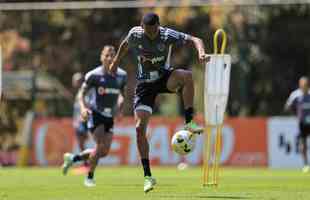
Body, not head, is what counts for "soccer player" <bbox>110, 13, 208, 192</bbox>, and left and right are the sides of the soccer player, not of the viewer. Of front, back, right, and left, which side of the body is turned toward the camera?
front

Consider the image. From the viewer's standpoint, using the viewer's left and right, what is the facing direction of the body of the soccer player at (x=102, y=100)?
facing the viewer and to the right of the viewer

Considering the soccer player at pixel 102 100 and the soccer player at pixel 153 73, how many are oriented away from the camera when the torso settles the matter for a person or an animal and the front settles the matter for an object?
0

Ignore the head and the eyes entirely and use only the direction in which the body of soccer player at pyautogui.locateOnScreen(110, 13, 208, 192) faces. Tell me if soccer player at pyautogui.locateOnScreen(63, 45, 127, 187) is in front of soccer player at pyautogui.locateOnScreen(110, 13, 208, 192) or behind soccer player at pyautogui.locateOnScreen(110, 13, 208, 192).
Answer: behind

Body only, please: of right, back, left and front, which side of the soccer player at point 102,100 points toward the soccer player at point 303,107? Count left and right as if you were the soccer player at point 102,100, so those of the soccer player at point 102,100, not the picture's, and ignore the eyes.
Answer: left

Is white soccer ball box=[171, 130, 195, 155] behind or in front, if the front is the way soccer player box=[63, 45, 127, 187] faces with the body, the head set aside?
in front
